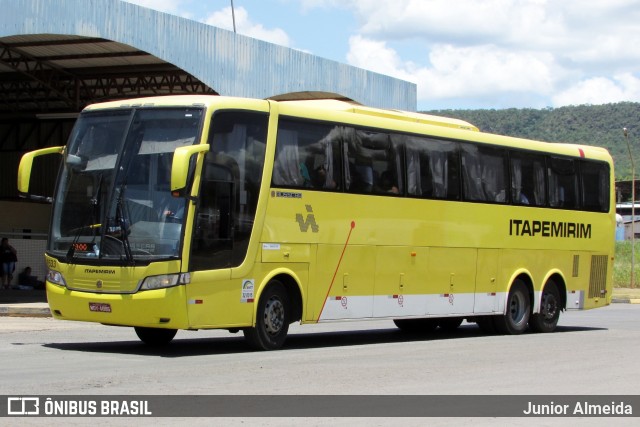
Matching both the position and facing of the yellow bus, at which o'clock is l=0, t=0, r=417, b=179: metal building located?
The metal building is roughly at 4 o'clock from the yellow bus.

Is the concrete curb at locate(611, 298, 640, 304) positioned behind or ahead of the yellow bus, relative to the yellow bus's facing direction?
behind

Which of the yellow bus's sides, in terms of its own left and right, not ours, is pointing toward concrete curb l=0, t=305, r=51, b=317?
right

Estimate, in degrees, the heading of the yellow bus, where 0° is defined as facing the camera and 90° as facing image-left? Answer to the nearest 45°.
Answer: approximately 45°

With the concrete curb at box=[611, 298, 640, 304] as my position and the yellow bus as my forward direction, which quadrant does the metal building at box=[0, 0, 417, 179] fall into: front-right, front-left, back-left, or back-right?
front-right

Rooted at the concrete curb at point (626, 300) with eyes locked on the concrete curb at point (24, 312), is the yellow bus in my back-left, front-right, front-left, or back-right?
front-left
